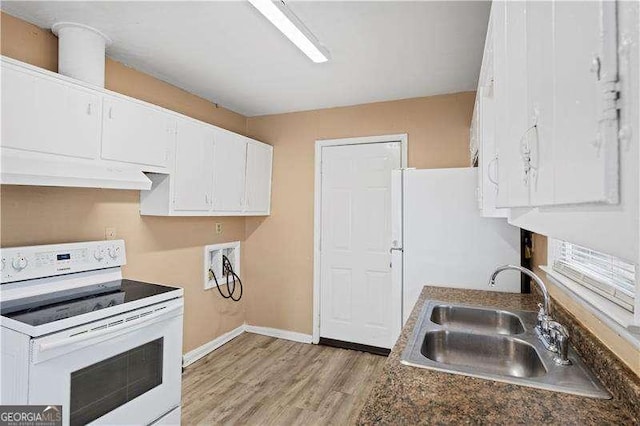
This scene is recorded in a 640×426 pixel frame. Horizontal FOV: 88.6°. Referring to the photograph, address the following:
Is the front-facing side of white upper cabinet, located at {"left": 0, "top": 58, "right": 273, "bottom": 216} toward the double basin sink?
yes

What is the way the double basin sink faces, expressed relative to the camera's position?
facing to the left of the viewer

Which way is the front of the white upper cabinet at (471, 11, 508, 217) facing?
to the viewer's left

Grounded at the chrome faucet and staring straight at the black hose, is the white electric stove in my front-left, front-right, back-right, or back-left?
front-left

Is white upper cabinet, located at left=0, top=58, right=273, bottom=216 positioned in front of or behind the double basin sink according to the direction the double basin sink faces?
in front

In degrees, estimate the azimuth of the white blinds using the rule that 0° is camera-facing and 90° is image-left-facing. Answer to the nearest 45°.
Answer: approximately 45°

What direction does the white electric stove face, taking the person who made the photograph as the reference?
facing the viewer and to the right of the viewer

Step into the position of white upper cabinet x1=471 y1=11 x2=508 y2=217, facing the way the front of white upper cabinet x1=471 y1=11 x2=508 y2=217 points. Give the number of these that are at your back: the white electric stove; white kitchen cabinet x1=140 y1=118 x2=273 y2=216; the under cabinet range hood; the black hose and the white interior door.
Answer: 0

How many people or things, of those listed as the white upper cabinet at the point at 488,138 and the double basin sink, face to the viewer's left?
2

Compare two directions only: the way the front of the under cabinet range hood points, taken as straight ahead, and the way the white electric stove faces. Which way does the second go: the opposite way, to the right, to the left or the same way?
the same way

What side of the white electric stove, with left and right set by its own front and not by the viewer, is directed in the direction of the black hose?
left

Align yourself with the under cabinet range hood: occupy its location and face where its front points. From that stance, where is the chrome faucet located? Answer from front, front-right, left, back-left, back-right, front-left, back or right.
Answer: front

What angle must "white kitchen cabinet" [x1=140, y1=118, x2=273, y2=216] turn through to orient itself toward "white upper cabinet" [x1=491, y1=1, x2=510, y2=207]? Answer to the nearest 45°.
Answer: approximately 45° to its right

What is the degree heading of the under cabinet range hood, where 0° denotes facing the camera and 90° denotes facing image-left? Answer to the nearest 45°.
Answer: approximately 315°
